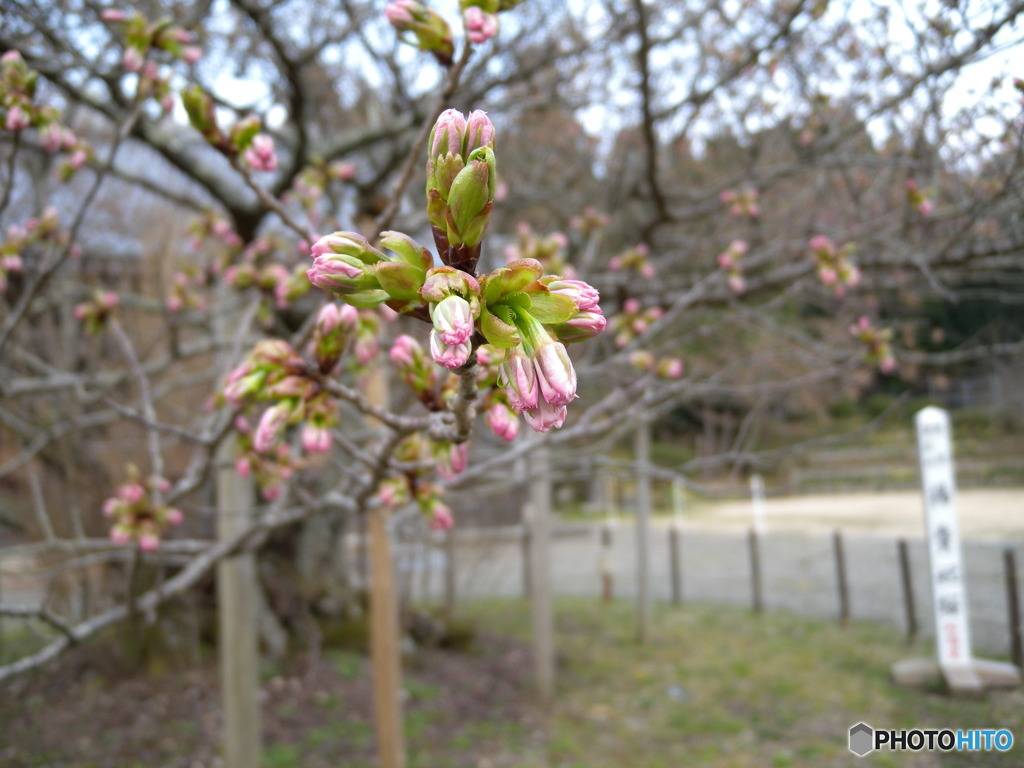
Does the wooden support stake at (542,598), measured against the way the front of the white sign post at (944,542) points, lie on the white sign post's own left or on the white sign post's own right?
on the white sign post's own right

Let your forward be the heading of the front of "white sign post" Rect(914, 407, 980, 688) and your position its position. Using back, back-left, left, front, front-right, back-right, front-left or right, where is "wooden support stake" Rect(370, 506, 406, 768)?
front-right

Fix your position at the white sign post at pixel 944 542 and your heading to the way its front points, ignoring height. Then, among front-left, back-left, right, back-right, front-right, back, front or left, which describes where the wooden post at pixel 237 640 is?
front-right

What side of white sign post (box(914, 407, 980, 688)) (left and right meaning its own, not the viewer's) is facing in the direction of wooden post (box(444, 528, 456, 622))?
right

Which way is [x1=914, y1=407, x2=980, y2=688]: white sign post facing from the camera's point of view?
toward the camera

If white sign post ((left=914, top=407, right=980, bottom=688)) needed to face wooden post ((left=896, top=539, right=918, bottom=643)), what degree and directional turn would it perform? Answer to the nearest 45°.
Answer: approximately 180°
